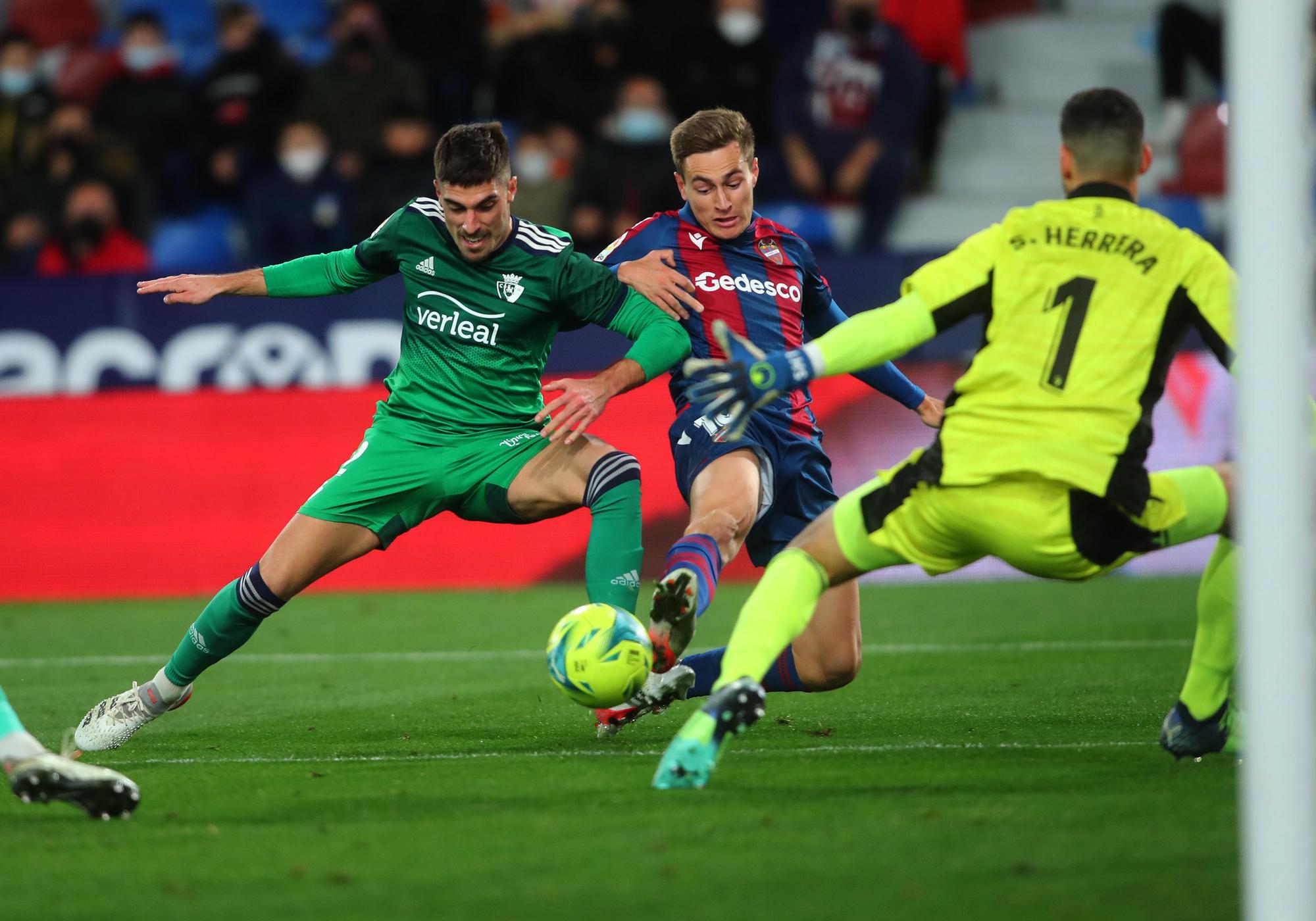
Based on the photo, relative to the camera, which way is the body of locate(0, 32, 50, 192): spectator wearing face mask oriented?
toward the camera

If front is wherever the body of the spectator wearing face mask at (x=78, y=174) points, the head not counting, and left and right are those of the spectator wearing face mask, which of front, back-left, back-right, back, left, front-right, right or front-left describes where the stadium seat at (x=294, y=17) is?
back-left

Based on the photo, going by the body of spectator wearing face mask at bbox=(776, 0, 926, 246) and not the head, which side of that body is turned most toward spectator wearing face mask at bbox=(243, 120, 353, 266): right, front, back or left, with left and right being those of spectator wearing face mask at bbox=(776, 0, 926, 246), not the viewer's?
right

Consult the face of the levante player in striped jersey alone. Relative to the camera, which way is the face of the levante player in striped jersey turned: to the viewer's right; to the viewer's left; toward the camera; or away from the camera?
toward the camera

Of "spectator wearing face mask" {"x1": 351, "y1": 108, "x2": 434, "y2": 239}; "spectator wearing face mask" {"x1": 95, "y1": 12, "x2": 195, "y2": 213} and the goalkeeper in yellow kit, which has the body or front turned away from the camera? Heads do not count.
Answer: the goalkeeper in yellow kit

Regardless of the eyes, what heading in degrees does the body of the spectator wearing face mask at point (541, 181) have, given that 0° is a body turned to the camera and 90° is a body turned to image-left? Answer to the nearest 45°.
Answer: approximately 0°

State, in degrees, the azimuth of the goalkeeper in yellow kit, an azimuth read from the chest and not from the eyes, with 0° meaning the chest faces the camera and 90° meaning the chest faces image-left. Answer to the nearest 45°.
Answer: approximately 180°

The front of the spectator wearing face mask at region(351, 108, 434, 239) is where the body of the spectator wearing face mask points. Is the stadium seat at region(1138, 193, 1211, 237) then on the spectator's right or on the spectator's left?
on the spectator's left

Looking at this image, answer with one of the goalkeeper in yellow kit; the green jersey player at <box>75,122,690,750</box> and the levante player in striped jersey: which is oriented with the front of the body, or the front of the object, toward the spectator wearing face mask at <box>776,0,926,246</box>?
the goalkeeper in yellow kit

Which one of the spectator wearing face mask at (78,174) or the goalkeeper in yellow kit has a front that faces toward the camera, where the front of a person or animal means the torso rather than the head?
the spectator wearing face mask

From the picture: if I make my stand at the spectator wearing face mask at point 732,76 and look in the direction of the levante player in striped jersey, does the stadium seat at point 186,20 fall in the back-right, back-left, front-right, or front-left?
back-right

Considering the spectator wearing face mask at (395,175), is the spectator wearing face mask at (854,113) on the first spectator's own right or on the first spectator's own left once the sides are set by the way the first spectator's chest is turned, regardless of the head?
on the first spectator's own left

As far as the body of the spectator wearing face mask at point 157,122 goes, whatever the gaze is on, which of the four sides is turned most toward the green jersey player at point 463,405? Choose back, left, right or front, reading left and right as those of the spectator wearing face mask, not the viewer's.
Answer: front

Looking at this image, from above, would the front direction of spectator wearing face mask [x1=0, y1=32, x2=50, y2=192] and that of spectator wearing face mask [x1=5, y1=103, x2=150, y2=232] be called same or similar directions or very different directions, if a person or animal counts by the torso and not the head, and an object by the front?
same or similar directions

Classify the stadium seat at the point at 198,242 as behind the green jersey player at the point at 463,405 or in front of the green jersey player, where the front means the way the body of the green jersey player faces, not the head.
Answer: behind

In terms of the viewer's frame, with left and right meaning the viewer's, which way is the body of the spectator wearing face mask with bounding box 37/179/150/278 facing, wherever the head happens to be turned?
facing the viewer

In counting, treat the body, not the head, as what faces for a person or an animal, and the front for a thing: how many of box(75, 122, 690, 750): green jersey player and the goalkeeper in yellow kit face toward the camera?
1

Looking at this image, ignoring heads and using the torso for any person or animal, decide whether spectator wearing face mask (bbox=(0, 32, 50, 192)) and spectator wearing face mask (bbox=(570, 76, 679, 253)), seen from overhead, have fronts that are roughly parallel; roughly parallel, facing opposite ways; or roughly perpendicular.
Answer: roughly parallel

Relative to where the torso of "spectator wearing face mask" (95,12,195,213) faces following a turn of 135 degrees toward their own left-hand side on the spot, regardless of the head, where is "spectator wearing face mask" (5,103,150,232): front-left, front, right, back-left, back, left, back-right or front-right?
back

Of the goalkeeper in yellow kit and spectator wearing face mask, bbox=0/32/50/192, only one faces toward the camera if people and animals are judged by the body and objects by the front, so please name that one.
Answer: the spectator wearing face mask

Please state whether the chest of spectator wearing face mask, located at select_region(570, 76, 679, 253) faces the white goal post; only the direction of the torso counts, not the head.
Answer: yes
